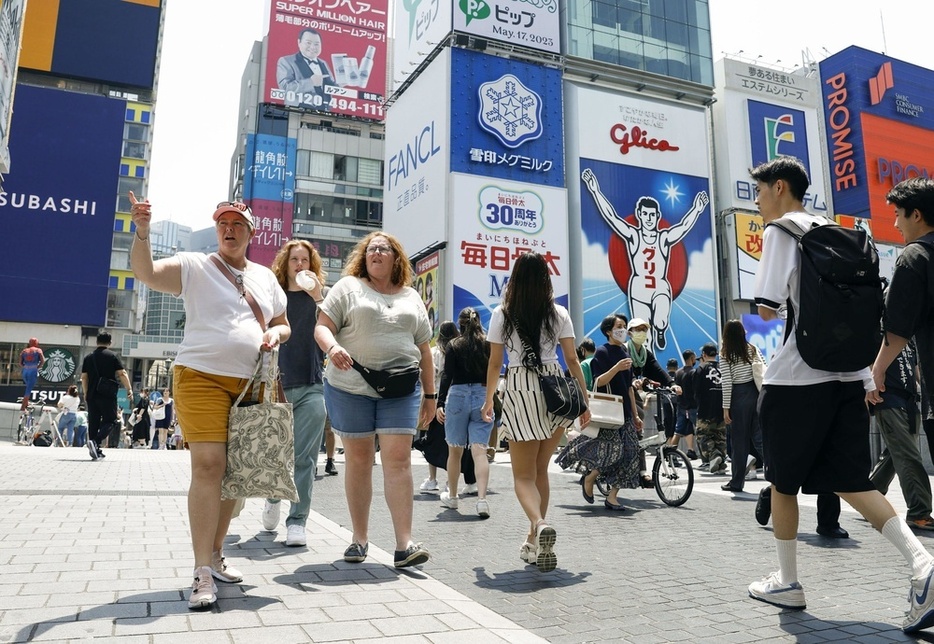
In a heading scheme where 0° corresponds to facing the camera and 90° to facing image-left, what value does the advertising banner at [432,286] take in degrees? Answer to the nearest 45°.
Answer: approximately 45°

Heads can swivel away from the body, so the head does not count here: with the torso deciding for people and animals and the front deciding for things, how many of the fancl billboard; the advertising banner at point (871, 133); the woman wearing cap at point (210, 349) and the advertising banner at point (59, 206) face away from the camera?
0

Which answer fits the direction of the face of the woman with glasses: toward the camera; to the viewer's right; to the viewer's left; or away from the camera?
toward the camera

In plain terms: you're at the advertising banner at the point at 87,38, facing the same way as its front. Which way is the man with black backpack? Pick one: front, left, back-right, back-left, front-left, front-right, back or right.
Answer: front

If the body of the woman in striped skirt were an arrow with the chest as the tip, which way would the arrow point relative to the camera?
away from the camera

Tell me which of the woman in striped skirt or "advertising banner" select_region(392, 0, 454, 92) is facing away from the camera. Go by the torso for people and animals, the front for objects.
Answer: the woman in striped skirt

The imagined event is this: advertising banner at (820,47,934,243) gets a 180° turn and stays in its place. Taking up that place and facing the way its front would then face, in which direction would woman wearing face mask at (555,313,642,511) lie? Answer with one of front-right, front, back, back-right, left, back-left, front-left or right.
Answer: back-left

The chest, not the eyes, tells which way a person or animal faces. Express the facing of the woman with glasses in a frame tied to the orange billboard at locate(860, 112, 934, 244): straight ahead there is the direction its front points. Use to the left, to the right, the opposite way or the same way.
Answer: the same way

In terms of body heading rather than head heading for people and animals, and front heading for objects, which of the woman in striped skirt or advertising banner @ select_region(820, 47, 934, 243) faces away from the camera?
the woman in striped skirt

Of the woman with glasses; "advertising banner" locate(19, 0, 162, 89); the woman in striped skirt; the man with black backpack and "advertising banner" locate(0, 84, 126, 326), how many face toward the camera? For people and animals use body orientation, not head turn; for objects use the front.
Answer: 3

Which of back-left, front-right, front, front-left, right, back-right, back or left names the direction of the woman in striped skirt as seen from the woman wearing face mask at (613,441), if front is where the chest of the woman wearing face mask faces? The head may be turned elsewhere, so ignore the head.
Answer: front-right

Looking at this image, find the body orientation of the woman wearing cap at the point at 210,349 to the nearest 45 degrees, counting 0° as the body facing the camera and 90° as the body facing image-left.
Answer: approximately 315°

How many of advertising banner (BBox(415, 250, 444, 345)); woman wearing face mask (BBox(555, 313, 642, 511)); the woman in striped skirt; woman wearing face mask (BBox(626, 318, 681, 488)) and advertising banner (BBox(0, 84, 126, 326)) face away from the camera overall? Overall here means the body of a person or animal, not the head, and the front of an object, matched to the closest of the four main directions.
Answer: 1

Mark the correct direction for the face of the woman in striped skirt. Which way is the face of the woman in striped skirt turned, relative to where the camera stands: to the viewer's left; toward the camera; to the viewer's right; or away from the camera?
away from the camera
